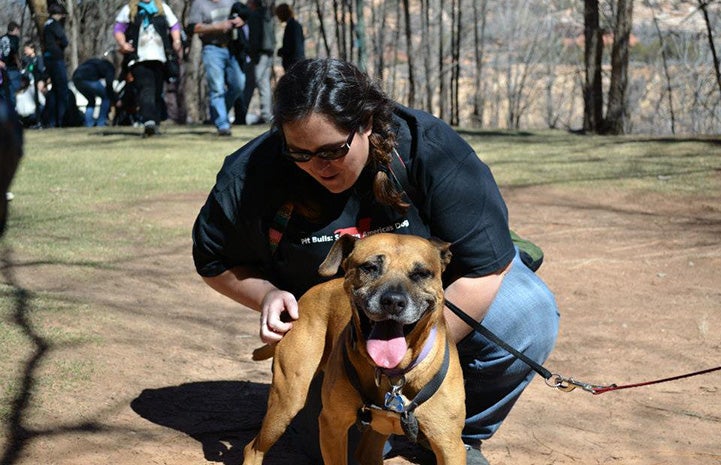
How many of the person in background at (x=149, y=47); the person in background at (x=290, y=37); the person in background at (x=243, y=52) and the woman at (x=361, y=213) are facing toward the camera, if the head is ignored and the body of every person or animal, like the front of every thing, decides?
2

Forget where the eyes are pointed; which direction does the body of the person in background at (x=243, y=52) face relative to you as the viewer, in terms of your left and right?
facing to the left of the viewer

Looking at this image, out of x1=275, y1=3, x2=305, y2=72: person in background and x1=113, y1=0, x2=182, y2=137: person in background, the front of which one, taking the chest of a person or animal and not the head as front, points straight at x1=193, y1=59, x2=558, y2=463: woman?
x1=113, y1=0, x2=182, y2=137: person in background

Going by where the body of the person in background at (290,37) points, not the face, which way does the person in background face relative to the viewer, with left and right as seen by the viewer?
facing to the left of the viewer

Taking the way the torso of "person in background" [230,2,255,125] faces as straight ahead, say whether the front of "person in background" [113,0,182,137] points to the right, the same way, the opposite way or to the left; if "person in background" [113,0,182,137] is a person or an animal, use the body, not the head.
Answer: to the left

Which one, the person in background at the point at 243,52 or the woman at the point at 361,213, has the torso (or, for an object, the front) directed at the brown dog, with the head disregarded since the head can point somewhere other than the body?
the woman

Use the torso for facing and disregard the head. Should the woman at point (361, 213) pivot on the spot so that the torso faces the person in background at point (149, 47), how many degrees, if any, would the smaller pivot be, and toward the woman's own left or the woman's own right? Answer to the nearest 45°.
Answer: approximately 180°

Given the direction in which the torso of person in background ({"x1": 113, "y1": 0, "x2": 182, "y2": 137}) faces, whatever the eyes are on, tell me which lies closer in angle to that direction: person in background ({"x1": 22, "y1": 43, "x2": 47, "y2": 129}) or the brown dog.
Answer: the brown dog

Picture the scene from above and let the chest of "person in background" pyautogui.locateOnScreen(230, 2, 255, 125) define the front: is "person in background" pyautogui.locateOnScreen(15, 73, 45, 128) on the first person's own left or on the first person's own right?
on the first person's own right

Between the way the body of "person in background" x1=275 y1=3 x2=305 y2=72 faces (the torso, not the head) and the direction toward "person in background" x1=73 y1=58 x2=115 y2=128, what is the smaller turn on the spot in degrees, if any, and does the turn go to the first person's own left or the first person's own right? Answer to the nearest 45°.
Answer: approximately 45° to the first person's own right

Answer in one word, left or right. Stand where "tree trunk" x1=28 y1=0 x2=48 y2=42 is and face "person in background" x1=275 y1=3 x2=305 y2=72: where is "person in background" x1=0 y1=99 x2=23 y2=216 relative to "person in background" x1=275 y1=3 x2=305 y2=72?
right

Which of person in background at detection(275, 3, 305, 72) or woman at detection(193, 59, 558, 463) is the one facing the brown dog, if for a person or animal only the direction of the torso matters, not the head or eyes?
the woman
